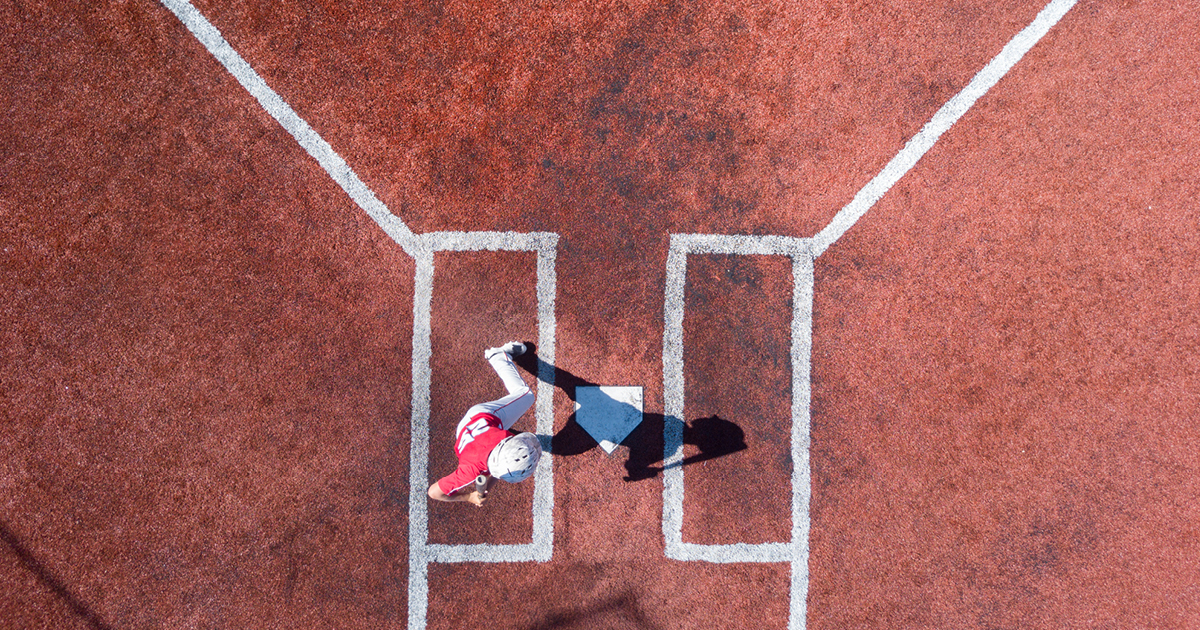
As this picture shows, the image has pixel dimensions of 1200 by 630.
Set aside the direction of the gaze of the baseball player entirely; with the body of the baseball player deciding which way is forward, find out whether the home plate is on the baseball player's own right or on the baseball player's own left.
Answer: on the baseball player's own left

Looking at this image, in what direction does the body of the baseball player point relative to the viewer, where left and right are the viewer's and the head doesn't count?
facing the viewer and to the right of the viewer

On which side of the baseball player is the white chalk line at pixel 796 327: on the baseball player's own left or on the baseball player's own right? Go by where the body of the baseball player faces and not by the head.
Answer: on the baseball player's own left
